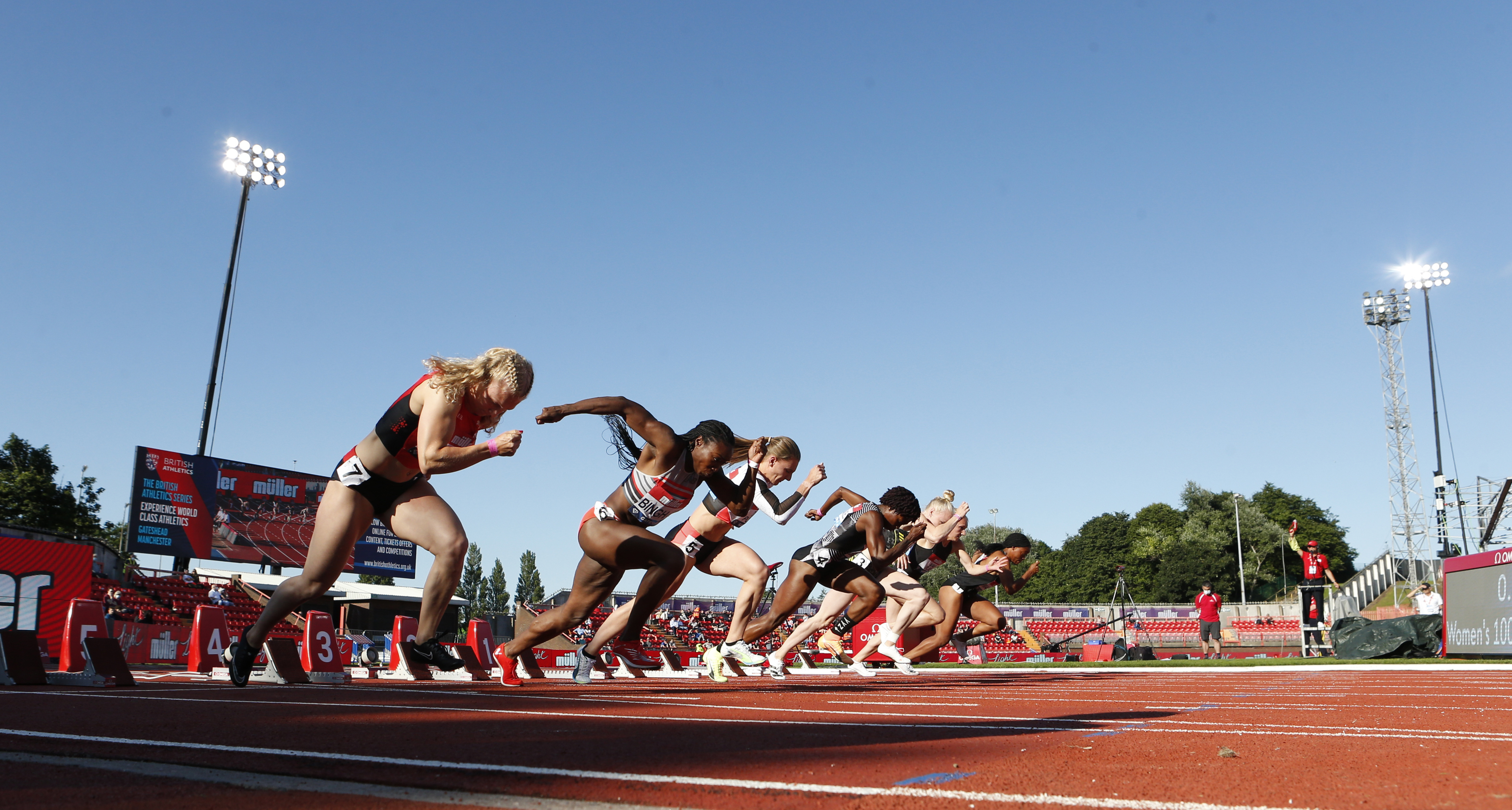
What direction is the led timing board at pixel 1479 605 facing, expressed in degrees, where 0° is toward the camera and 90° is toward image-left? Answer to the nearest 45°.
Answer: approximately 45°

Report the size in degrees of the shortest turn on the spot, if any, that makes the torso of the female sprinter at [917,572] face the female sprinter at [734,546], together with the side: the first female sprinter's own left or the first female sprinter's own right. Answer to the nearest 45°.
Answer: approximately 45° to the first female sprinter's own right
